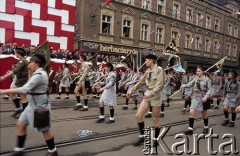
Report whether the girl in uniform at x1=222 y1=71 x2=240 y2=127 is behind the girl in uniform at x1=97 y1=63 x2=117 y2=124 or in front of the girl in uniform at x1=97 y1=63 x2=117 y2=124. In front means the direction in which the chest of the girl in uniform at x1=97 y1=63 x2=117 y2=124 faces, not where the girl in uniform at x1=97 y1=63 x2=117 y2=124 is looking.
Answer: behind

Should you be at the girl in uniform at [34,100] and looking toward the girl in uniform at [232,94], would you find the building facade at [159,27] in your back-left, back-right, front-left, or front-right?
front-left

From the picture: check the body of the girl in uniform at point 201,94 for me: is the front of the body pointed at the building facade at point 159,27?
no

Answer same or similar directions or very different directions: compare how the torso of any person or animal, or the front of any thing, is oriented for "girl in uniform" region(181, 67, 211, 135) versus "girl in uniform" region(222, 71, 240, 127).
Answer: same or similar directions

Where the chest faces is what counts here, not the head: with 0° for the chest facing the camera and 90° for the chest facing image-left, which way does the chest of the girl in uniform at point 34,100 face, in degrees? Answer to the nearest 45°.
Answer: approximately 90°

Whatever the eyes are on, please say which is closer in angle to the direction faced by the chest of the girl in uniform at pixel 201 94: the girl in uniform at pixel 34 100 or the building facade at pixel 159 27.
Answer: the girl in uniform

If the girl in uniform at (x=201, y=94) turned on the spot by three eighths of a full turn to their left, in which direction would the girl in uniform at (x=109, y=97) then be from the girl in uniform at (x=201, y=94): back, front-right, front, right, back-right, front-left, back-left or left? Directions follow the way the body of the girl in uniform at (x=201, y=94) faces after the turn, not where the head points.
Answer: back

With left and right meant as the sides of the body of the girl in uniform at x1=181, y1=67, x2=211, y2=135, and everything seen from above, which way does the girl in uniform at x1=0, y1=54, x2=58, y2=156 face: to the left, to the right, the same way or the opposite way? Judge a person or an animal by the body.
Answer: the same way

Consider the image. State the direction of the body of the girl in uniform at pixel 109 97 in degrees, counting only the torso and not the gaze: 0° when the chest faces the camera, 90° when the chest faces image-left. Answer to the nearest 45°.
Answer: approximately 90°

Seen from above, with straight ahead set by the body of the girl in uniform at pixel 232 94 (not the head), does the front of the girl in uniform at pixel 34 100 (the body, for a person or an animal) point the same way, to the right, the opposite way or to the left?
the same way

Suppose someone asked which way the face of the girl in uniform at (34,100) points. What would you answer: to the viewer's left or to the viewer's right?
to the viewer's left
